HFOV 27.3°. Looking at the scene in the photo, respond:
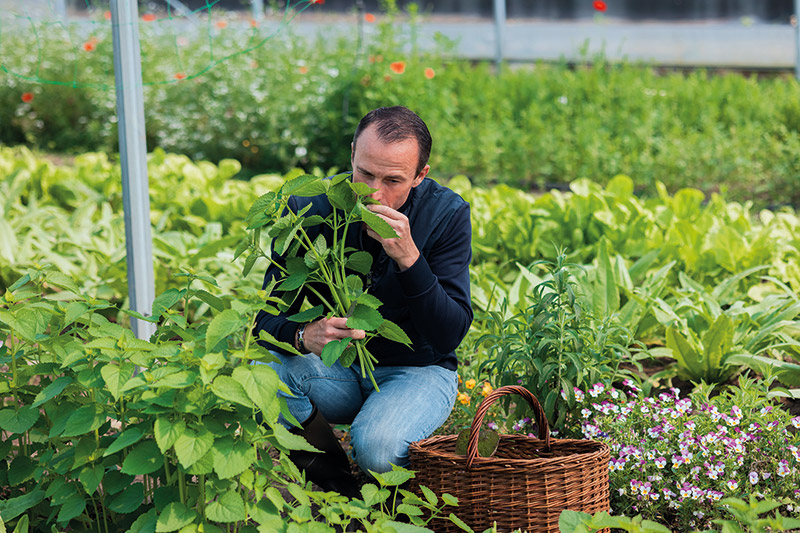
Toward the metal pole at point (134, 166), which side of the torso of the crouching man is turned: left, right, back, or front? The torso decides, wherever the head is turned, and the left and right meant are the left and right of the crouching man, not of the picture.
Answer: right

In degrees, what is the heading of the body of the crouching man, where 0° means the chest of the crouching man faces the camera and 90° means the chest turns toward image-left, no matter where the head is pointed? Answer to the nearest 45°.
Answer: approximately 45°

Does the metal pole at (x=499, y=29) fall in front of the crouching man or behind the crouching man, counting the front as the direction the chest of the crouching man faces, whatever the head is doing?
behind
